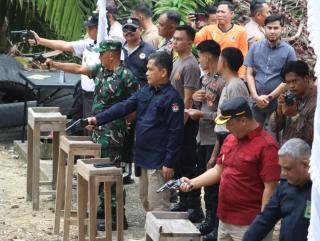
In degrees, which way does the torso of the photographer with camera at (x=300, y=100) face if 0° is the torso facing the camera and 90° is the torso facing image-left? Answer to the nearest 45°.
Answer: approximately 45°

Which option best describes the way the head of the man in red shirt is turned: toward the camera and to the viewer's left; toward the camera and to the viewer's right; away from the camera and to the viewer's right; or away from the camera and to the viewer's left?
toward the camera and to the viewer's left

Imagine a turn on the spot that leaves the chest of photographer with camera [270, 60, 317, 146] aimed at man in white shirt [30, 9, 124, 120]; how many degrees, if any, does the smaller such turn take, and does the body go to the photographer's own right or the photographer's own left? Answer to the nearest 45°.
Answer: approximately 90° to the photographer's own right

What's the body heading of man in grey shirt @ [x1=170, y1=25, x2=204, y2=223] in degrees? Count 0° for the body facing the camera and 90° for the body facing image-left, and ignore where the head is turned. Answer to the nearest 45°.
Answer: approximately 45°

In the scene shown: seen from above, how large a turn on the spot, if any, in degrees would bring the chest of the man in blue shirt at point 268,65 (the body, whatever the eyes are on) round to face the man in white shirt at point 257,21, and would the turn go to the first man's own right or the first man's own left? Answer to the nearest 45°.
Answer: approximately 180°

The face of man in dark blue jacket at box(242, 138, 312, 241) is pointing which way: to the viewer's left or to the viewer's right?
to the viewer's left

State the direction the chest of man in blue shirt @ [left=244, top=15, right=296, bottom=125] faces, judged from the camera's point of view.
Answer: toward the camera

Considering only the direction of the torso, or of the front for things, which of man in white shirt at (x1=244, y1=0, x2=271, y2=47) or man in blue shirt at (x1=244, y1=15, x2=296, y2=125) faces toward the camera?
the man in blue shirt

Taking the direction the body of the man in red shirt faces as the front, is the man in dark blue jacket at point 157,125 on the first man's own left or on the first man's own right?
on the first man's own right

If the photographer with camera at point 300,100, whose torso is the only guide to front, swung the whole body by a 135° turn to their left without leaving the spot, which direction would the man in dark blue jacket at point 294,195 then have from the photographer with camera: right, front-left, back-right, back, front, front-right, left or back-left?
right

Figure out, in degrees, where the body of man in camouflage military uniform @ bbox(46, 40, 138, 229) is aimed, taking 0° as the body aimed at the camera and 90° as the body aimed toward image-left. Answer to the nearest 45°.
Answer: approximately 45°

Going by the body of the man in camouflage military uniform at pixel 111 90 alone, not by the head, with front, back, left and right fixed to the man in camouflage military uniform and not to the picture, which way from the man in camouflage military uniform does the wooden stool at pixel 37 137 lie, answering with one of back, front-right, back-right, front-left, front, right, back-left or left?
right

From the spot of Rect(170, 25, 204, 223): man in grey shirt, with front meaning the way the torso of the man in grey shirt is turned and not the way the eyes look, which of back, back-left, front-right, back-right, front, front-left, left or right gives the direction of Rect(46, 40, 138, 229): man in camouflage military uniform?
front-right
